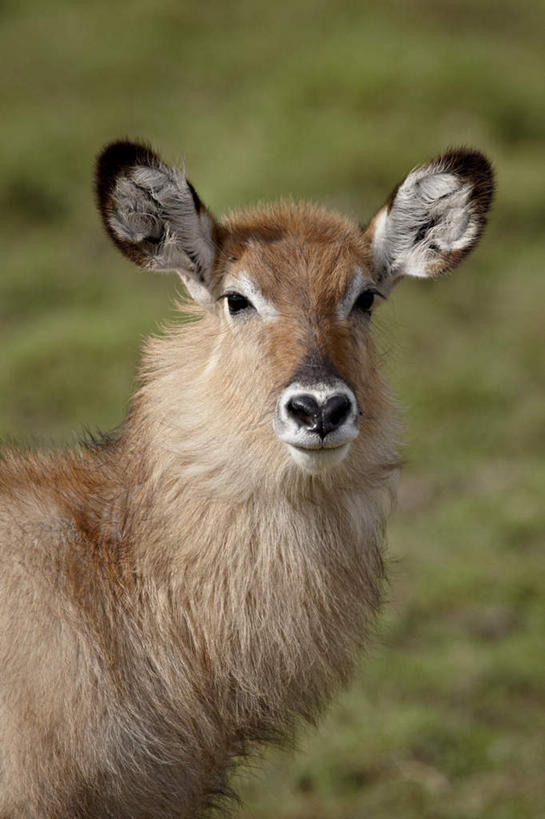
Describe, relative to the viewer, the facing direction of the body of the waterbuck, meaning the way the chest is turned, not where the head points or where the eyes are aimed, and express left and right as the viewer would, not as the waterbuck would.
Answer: facing the viewer and to the right of the viewer
